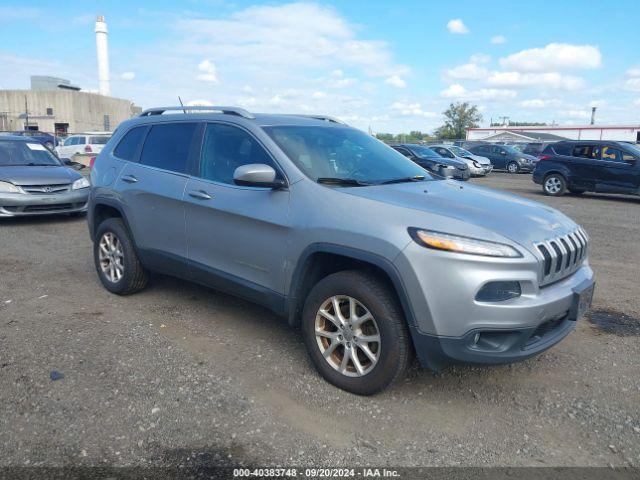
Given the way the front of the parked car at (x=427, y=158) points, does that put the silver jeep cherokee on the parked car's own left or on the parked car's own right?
on the parked car's own right

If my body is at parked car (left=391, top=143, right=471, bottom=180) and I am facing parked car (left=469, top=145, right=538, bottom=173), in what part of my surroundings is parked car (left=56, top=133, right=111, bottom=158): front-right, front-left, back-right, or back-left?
back-left

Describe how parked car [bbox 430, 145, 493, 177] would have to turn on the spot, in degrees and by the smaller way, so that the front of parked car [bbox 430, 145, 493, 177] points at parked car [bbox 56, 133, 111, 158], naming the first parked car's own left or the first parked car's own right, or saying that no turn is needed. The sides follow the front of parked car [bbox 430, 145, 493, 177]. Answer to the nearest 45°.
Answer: approximately 135° to the first parked car's own right

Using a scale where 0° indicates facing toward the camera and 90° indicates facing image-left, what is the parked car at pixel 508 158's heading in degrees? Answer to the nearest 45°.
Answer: approximately 315°

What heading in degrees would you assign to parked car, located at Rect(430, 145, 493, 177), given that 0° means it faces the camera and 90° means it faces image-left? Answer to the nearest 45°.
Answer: approximately 315°

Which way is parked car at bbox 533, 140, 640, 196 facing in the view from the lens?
facing to the right of the viewer

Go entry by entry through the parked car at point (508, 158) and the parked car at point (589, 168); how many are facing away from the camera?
0

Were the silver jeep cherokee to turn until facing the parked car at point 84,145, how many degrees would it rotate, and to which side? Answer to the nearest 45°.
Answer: approximately 180°

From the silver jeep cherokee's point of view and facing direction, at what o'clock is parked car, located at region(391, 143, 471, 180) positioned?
The parked car is roughly at 8 o'clock from the silver jeep cherokee.

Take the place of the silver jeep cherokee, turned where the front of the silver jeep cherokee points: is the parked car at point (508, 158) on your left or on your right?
on your left

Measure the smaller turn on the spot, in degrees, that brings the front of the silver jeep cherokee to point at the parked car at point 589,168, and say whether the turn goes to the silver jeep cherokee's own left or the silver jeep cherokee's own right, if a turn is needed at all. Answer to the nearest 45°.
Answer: approximately 90° to the silver jeep cherokee's own left
